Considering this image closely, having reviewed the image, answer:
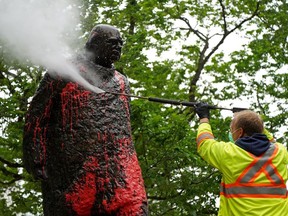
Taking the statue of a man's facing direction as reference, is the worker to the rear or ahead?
ahead

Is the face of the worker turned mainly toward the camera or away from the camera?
away from the camera

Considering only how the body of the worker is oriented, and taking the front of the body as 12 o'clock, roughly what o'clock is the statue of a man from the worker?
The statue of a man is roughly at 11 o'clock from the worker.

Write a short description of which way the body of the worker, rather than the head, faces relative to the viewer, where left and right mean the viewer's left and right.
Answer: facing away from the viewer and to the left of the viewer

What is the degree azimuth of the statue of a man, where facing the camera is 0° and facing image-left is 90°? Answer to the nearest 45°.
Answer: approximately 315°

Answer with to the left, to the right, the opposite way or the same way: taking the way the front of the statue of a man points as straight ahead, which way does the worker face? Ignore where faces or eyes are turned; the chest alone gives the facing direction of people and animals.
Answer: the opposite way
